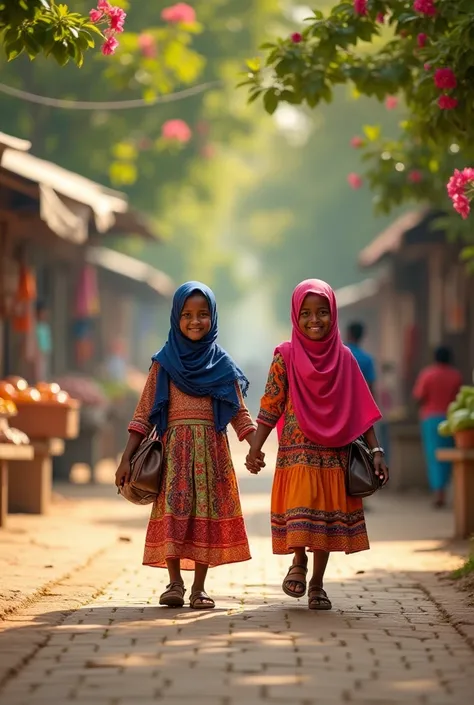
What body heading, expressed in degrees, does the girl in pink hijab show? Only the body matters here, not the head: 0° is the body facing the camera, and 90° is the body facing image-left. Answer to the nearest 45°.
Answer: approximately 0°

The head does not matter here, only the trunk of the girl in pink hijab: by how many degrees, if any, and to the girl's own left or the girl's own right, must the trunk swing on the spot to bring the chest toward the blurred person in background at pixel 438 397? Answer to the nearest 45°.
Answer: approximately 180°

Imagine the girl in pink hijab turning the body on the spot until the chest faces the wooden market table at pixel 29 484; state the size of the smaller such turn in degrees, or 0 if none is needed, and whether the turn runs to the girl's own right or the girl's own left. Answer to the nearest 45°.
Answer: approximately 135° to the girl's own right

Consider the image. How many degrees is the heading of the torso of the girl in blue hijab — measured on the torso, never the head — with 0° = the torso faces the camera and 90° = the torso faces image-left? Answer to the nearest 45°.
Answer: approximately 0°
